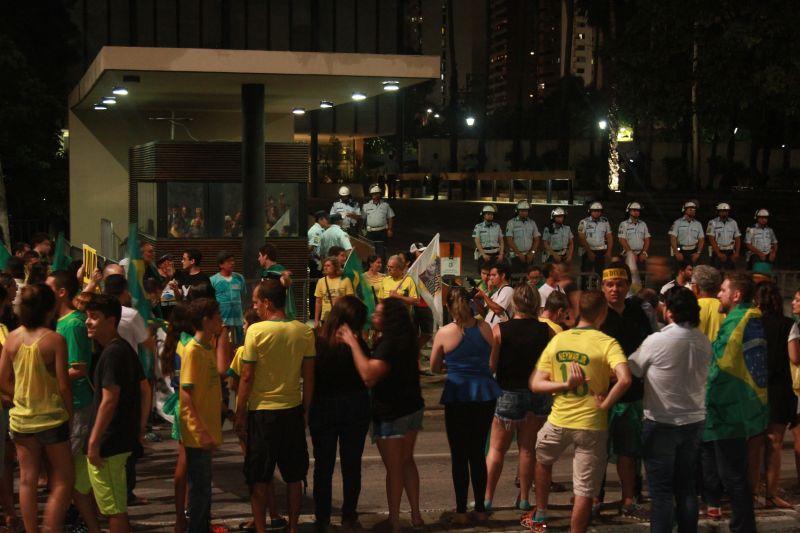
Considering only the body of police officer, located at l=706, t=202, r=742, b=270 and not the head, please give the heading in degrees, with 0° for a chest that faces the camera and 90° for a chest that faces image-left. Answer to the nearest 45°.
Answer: approximately 0°

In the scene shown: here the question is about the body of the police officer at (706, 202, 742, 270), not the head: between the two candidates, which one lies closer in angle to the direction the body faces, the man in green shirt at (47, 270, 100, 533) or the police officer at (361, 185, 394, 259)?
the man in green shirt

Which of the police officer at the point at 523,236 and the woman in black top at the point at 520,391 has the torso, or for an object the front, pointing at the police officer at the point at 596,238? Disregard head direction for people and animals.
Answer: the woman in black top

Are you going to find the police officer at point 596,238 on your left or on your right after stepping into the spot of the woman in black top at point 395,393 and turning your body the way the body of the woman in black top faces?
on your right

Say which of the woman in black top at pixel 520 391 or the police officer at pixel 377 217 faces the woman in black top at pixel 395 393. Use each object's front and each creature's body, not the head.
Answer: the police officer

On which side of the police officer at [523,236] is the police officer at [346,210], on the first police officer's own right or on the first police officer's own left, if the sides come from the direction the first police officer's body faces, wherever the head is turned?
on the first police officer's own right

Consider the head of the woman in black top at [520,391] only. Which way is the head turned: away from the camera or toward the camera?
away from the camera

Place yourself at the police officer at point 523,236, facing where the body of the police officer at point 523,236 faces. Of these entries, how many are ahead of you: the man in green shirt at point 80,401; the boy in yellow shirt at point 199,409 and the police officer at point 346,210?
2

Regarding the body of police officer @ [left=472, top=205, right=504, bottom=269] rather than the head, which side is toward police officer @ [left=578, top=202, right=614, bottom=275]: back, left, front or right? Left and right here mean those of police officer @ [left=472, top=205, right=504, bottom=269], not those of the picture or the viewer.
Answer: left

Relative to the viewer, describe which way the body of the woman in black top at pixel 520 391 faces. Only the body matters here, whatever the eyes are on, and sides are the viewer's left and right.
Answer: facing away from the viewer

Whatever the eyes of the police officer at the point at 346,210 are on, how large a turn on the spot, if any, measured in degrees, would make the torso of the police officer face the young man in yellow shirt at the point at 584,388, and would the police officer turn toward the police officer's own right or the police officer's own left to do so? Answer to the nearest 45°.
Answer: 0° — they already face them

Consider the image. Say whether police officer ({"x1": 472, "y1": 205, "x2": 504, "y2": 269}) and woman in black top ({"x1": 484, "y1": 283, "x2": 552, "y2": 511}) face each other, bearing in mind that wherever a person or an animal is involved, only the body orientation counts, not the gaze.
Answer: yes

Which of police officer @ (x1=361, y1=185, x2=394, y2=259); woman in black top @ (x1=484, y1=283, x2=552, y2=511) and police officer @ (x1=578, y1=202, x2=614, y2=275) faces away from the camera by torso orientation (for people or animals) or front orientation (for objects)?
the woman in black top

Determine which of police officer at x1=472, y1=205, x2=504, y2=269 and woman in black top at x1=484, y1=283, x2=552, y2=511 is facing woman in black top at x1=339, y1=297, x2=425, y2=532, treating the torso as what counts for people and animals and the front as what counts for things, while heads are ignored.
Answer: the police officer

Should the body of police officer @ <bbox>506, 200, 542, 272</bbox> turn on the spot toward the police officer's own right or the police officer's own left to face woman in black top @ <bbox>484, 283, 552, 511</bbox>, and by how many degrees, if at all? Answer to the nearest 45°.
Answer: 0° — they already face them

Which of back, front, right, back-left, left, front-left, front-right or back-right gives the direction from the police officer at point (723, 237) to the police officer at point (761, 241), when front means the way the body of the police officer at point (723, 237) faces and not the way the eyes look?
left
